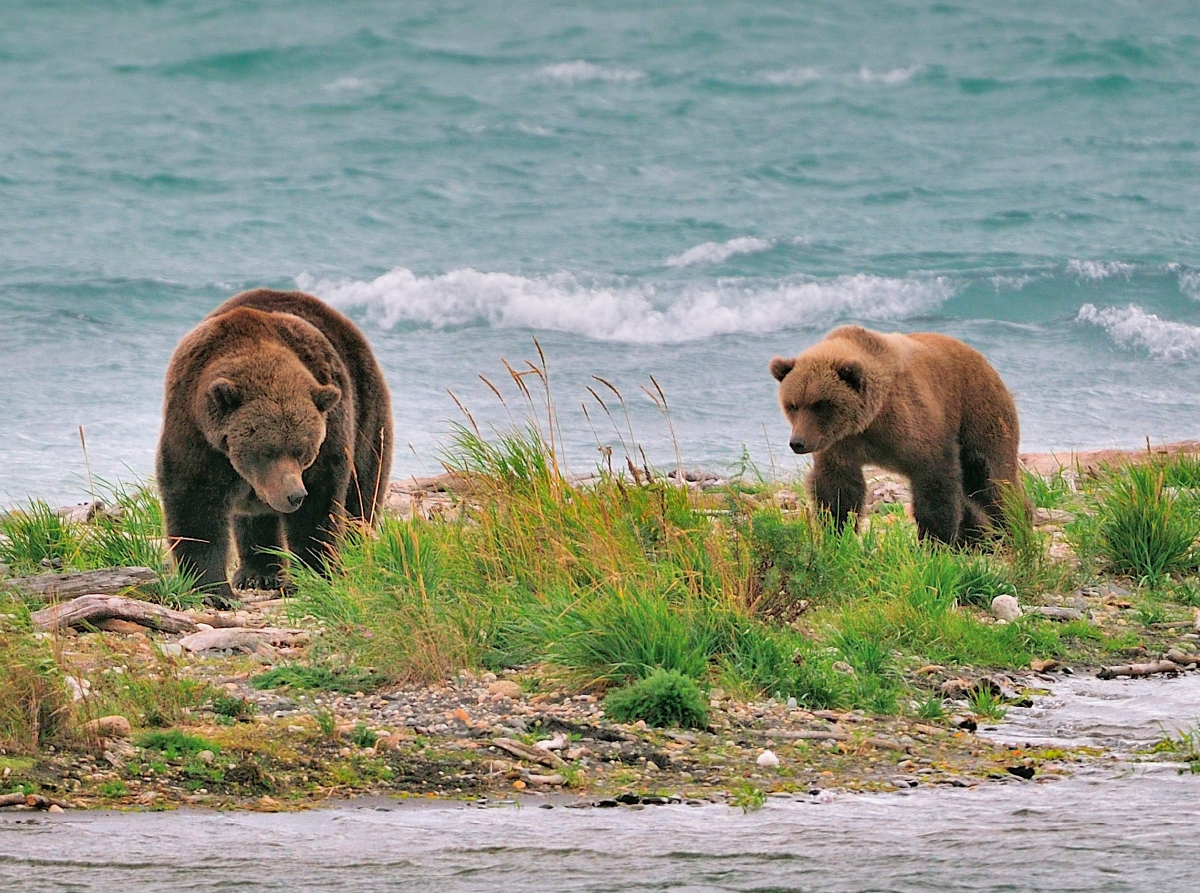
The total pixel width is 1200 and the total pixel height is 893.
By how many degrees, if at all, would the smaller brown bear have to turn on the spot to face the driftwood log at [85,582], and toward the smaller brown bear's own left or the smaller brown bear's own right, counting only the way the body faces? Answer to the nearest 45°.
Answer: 0° — it already faces it

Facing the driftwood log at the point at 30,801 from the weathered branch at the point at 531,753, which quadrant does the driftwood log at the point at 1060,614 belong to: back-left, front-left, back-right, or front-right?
back-right

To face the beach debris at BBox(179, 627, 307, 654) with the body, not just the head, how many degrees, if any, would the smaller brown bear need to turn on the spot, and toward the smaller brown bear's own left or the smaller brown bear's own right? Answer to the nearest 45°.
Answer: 0° — it already faces it

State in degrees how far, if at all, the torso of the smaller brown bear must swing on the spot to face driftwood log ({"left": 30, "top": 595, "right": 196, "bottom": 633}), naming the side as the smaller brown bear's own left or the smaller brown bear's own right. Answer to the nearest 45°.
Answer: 0° — it already faces it

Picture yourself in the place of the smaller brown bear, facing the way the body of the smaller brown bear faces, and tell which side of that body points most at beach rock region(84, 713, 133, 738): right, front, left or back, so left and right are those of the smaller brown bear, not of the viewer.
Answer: front

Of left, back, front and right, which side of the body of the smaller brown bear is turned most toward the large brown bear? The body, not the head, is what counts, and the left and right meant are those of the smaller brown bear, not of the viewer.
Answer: front

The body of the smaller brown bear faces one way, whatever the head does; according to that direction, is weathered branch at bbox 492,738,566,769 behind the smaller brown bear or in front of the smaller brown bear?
in front
